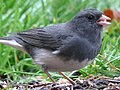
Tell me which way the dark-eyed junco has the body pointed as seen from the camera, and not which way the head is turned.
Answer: to the viewer's right
